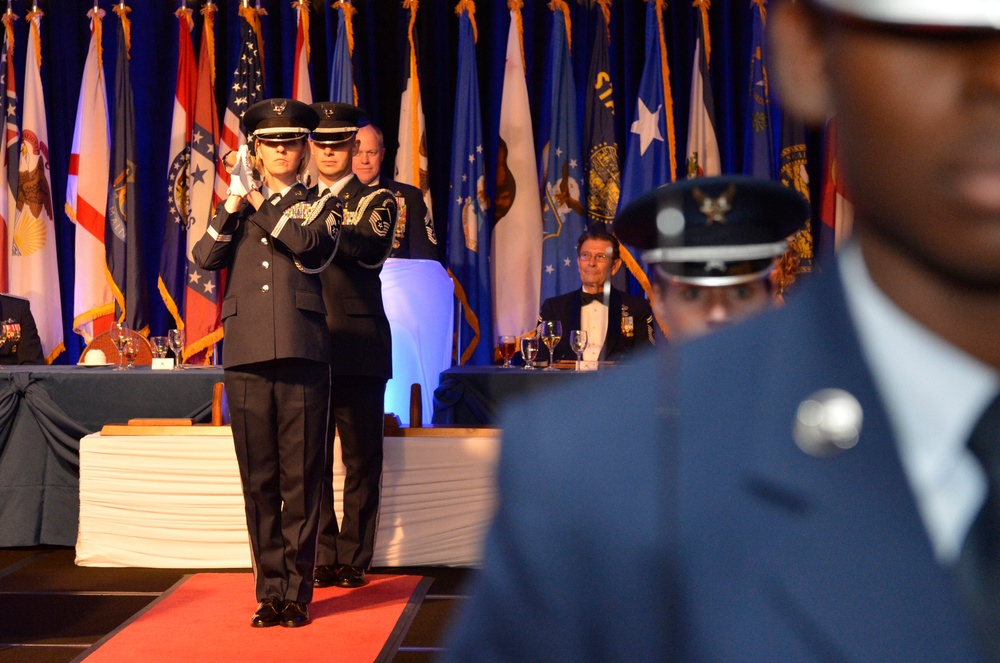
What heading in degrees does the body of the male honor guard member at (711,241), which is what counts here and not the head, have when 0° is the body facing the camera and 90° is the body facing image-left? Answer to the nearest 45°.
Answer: approximately 0°

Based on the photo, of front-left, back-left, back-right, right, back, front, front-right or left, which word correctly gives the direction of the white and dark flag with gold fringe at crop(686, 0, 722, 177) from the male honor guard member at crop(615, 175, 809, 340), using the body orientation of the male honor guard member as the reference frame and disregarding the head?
back

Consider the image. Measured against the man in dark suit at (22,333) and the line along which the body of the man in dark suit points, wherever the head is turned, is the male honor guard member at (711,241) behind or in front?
in front

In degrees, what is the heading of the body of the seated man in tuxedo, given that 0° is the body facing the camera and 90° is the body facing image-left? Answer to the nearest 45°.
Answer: approximately 0°

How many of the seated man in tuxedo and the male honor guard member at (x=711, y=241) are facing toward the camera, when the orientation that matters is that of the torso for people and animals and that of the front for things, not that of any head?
2

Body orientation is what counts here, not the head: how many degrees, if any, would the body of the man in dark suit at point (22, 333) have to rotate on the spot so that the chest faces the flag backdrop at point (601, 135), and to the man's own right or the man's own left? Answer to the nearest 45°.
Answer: approximately 90° to the man's own left

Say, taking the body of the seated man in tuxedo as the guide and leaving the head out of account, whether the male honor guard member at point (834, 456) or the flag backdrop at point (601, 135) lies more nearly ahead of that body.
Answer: the male honor guard member

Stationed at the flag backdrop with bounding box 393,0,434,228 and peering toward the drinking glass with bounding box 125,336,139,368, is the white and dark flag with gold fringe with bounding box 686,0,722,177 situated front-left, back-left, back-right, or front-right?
back-left

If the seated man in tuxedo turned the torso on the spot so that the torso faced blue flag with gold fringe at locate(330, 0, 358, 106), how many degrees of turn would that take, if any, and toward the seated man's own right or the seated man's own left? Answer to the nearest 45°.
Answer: approximately 135° to the seated man's own right

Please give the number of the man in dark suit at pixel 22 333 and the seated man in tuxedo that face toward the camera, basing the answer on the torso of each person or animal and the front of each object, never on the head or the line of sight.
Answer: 2
